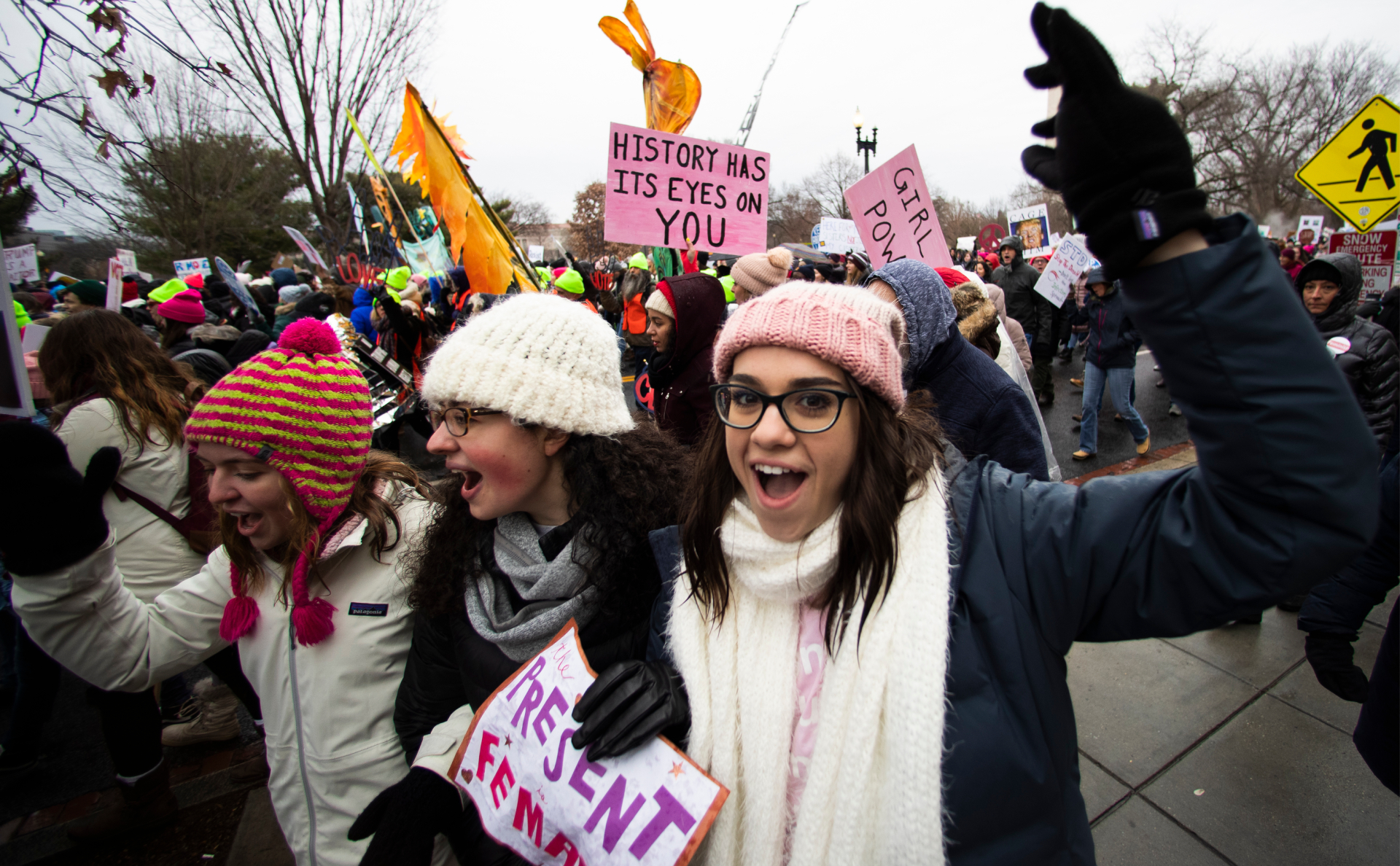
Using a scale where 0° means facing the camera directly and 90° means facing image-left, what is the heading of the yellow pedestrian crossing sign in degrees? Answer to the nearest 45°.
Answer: approximately 0°

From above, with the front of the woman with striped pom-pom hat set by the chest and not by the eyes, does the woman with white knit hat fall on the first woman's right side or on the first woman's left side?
on the first woman's left side

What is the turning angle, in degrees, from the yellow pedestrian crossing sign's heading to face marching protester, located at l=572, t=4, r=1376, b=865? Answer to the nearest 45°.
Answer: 0° — it already faces them

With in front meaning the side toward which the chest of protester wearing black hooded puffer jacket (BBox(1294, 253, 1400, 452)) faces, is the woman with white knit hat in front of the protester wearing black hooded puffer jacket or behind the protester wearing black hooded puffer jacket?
in front

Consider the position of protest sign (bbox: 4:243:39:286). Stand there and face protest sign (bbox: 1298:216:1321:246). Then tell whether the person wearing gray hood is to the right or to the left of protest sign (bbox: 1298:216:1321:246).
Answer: right

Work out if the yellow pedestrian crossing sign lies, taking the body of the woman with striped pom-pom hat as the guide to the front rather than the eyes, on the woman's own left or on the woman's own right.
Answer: on the woman's own left

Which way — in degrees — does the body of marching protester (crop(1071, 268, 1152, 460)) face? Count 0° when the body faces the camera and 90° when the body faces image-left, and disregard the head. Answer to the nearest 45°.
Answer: approximately 45°

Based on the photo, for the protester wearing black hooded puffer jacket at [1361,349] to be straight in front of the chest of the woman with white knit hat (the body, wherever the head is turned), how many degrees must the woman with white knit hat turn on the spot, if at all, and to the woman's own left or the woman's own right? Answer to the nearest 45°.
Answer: approximately 135° to the woman's own left

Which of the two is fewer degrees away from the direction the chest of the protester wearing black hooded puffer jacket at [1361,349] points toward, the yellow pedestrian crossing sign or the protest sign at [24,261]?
the protest sign

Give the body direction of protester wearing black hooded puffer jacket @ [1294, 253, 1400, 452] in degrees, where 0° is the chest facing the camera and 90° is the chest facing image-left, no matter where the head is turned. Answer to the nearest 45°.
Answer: approximately 45°
